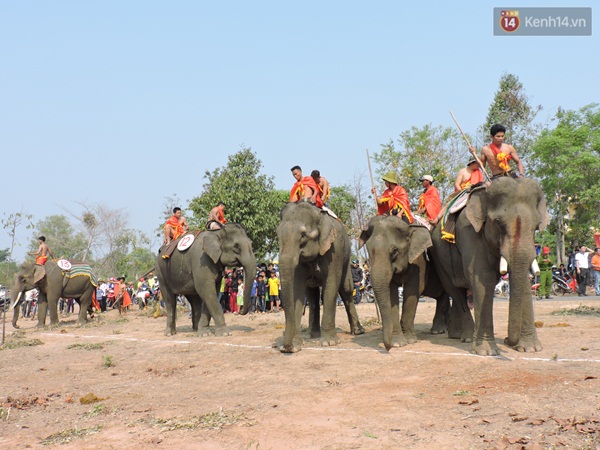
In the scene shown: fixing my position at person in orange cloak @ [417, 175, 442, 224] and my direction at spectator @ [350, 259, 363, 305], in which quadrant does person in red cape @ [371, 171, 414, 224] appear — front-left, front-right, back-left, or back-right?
back-left

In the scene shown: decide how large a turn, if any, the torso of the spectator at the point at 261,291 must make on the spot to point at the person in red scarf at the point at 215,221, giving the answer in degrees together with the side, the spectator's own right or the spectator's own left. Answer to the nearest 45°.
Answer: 0° — they already face them

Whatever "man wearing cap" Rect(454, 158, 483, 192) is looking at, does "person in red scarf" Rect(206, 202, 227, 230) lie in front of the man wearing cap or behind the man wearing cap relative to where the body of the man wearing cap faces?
behind

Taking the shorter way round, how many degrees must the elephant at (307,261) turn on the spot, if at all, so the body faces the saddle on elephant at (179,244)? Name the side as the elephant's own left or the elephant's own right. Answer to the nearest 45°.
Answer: approximately 90° to the elephant's own right

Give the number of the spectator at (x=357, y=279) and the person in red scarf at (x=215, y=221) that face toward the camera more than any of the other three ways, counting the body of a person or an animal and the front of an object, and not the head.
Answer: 1

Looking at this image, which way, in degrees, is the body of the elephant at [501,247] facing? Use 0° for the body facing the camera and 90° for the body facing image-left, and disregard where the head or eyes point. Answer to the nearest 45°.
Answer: approximately 315°

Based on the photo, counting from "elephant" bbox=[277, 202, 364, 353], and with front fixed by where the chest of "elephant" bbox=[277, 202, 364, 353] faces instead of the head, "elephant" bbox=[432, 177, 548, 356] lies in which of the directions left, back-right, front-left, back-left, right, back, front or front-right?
left

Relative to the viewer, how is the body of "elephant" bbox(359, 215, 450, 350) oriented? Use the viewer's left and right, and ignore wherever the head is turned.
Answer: facing the viewer and to the left of the viewer

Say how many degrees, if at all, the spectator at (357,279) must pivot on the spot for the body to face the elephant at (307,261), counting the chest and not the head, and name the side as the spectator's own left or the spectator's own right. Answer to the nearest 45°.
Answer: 0° — they already face it

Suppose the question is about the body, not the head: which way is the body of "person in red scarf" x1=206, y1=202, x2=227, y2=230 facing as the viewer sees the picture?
to the viewer's right

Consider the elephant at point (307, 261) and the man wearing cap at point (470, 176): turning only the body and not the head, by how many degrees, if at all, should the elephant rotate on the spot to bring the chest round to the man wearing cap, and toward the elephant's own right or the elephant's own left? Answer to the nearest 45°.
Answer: approximately 135° to the elephant's own left

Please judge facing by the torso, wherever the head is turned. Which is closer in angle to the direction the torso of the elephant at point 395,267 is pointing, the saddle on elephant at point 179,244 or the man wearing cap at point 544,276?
the saddle on elephant

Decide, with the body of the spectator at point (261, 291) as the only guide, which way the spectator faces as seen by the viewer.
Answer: toward the camera

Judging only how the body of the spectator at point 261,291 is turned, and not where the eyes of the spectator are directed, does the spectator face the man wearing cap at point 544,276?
no

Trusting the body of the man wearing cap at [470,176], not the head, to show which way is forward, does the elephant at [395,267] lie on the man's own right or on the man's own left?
on the man's own right

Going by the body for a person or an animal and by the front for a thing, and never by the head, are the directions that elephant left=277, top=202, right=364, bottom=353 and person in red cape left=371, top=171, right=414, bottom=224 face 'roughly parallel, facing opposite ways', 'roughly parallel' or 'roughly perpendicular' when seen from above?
roughly parallel

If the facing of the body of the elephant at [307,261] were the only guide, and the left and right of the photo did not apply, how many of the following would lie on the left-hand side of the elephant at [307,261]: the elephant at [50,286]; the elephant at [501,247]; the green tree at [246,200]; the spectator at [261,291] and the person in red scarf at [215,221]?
1

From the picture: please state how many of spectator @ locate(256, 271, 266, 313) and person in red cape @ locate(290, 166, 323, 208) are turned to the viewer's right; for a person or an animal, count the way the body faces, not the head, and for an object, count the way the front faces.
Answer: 0

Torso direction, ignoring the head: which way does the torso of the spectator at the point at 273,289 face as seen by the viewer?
toward the camera

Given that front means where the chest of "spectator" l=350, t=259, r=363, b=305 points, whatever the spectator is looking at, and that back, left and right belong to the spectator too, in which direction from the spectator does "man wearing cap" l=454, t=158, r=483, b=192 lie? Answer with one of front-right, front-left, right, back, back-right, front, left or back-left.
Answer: front
